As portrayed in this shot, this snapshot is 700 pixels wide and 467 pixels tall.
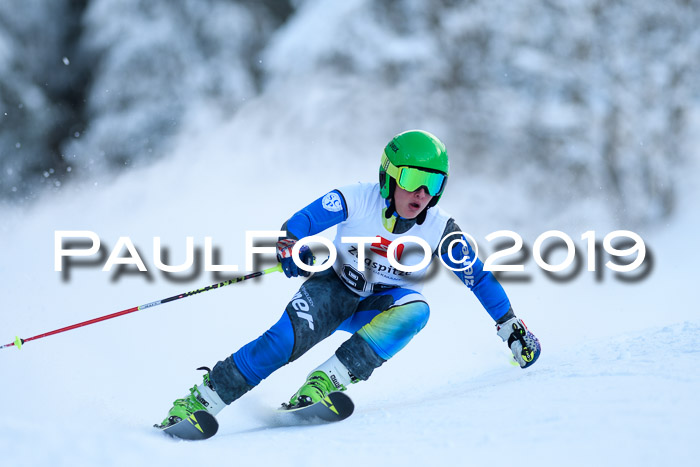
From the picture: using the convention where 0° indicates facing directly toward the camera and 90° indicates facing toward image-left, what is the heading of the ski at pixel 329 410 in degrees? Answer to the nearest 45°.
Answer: approximately 315°
